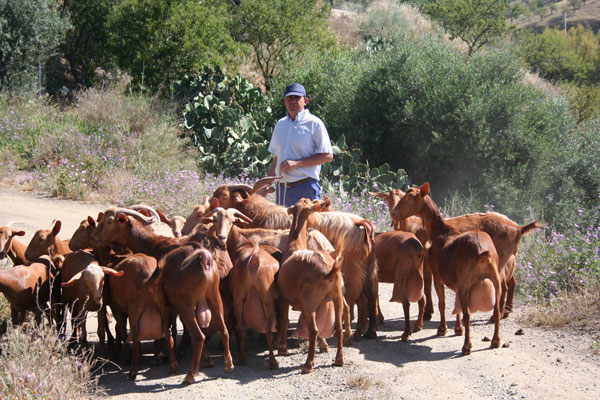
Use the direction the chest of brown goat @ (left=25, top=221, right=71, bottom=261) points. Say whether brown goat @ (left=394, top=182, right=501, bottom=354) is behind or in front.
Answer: behind

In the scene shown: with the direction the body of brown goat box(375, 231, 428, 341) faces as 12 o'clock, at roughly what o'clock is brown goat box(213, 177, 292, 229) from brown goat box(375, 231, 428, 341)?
brown goat box(213, 177, 292, 229) is roughly at 11 o'clock from brown goat box(375, 231, 428, 341).

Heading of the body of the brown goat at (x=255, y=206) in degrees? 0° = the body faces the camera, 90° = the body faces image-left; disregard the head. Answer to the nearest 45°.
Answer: approximately 90°

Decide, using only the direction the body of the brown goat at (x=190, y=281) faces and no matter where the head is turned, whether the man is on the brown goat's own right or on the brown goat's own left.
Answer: on the brown goat's own right

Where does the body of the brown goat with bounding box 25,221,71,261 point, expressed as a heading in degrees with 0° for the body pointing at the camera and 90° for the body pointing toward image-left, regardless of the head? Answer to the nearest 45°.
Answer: approximately 90°

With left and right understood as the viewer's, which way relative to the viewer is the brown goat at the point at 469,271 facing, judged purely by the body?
facing away from the viewer and to the left of the viewer

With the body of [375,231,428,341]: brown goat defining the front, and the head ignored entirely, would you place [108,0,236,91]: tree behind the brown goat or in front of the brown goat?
in front

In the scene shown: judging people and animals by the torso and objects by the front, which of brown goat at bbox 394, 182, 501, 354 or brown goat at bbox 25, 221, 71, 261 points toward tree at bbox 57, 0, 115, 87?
brown goat at bbox 394, 182, 501, 354

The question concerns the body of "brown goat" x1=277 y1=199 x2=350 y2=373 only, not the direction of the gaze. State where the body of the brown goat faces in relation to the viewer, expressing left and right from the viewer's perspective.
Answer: facing away from the viewer and to the left of the viewer

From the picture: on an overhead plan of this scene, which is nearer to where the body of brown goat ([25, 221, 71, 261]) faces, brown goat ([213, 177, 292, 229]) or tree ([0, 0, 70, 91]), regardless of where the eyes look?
the tree

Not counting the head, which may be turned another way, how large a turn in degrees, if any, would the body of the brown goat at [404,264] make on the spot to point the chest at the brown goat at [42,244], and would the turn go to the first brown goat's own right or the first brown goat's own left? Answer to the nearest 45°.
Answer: approximately 45° to the first brown goat's own left

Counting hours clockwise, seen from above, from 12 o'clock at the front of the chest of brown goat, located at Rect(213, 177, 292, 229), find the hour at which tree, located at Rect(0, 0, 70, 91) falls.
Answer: The tree is roughly at 2 o'clock from the brown goat.

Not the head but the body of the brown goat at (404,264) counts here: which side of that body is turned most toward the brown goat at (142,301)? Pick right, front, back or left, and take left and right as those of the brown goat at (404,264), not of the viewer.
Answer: left
